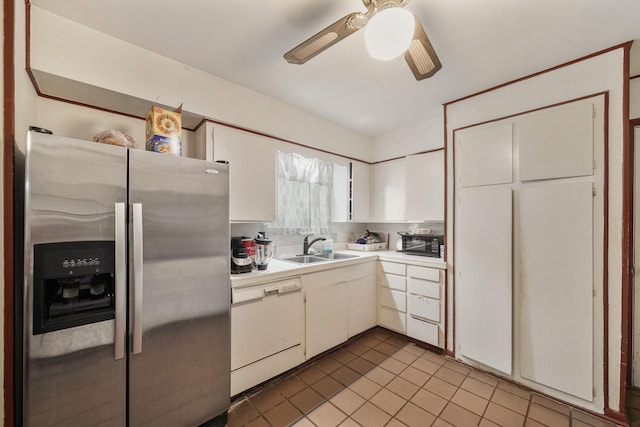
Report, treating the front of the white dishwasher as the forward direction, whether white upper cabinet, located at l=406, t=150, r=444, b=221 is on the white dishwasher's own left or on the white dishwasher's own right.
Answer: on the white dishwasher's own left

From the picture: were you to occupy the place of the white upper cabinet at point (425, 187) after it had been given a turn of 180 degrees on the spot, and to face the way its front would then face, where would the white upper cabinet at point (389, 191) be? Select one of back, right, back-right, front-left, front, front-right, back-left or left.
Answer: left

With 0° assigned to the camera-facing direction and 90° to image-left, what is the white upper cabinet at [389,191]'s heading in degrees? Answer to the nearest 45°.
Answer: approximately 45°

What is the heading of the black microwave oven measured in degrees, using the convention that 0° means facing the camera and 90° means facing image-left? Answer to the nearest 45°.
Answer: approximately 45°

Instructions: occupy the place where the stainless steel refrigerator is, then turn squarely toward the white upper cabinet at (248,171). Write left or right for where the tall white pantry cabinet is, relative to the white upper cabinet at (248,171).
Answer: right

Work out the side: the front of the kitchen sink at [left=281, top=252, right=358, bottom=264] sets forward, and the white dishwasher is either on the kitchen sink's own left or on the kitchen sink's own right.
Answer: on the kitchen sink's own right

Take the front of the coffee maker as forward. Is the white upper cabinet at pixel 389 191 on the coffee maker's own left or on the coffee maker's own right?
on the coffee maker's own left

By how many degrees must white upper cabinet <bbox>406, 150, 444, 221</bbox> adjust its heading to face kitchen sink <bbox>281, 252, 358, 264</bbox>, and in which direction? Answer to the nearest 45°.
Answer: approximately 45° to its right

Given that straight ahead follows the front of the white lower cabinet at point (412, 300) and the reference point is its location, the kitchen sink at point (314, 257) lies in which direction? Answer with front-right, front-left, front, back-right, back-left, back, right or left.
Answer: front-right
